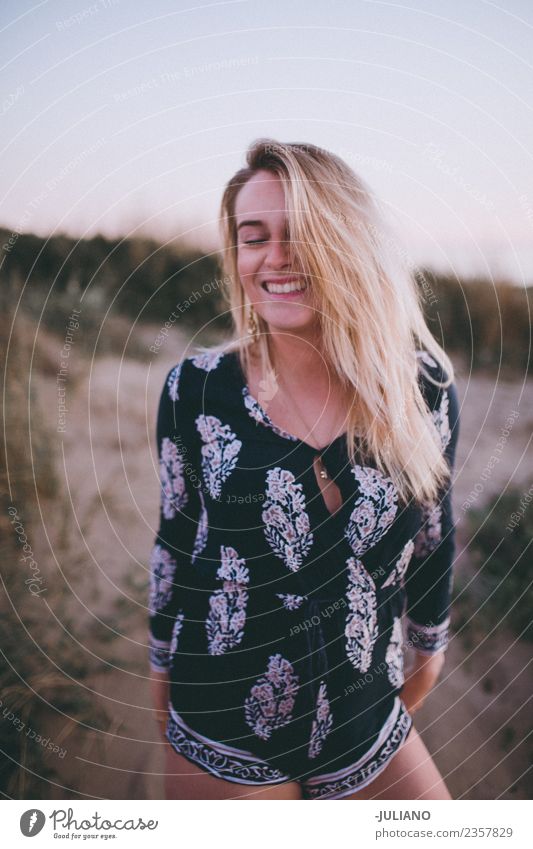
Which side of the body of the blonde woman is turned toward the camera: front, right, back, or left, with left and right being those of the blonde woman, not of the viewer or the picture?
front
